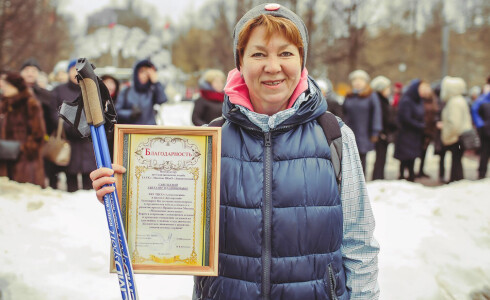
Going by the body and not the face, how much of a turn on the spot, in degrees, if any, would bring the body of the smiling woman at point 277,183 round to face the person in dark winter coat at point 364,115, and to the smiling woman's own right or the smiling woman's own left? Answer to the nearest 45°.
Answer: approximately 180°

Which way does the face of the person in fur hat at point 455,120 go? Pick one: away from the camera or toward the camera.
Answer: away from the camera

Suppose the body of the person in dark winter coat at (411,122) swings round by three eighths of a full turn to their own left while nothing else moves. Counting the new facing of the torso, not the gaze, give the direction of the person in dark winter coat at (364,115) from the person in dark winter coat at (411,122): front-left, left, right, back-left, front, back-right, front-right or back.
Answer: left

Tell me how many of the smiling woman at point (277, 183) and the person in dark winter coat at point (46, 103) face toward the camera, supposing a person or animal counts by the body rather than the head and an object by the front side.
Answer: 2

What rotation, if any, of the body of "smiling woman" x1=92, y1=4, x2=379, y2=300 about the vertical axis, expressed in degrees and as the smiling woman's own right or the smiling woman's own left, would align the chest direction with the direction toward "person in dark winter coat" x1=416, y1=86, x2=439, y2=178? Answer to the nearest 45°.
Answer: approximately 135° to the smiling woman's own left

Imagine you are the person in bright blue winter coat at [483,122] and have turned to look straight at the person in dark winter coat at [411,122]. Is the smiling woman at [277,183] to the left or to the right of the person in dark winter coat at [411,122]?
left
